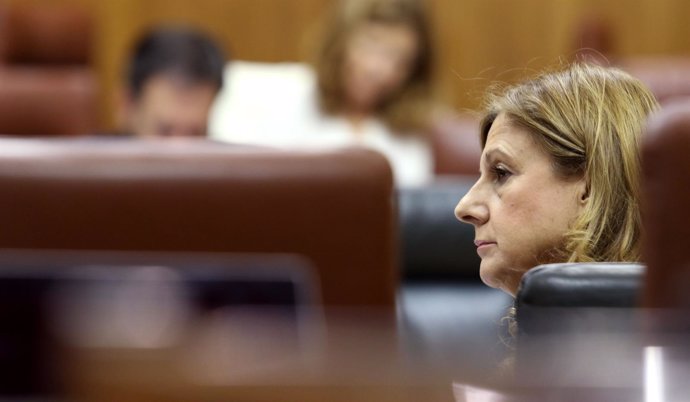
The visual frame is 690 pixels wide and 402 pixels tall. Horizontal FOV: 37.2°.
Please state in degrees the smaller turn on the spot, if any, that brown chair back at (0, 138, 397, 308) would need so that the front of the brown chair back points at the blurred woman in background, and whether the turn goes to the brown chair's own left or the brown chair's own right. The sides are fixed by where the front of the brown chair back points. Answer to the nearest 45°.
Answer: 0° — it already faces them

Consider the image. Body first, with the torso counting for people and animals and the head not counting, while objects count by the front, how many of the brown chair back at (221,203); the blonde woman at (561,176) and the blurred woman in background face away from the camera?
1

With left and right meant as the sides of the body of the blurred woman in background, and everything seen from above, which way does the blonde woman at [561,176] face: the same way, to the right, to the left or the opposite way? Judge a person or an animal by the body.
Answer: to the right

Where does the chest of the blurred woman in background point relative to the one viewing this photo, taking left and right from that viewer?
facing the viewer

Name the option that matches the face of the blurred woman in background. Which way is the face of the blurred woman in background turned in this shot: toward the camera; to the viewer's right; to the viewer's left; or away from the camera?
toward the camera

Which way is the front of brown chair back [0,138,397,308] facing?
away from the camera

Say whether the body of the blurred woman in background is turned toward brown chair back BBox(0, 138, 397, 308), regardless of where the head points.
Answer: yes

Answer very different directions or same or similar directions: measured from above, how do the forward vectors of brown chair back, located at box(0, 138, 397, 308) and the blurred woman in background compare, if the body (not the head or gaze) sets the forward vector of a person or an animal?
very different directions

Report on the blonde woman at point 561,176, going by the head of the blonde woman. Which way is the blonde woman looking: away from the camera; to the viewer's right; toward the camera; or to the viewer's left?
to the viewer's left

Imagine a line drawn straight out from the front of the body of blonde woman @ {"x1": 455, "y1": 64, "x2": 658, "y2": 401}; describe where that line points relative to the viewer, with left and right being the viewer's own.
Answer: facing to the left of the viewer

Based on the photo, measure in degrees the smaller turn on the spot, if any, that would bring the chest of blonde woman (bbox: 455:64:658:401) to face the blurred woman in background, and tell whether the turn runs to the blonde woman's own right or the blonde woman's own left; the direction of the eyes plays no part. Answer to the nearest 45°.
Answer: approximately 90° to the blonde woman's own right

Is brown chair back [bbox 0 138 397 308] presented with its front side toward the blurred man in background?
yes

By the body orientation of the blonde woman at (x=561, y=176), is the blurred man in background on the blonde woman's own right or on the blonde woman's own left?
on the blonde woman's own right

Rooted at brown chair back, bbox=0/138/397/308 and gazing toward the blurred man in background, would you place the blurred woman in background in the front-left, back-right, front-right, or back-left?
front-right

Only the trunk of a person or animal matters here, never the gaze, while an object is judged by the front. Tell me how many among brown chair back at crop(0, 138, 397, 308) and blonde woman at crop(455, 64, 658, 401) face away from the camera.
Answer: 1
